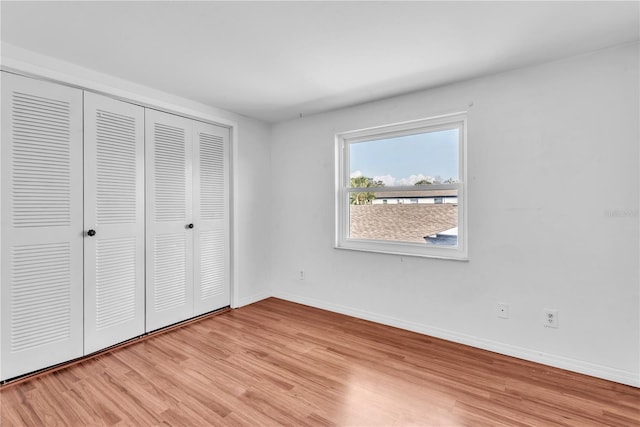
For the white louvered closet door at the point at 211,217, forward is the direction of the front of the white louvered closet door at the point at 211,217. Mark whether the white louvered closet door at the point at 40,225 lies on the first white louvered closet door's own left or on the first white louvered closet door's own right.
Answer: on the first white louvered closet door's own right

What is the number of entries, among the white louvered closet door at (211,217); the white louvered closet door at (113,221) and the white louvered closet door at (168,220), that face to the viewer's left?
0

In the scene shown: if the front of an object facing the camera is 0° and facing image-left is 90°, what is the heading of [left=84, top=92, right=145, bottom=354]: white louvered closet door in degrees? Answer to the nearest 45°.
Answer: approximately 315°

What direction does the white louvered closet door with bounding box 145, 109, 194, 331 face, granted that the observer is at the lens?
facing the viewer and to the right of the viewer

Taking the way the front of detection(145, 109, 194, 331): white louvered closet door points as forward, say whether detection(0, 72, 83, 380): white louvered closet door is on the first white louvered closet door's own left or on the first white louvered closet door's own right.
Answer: on the first white louvered closet door's own right

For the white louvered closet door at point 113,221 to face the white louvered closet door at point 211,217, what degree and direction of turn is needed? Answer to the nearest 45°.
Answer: approximately 45° to its left
